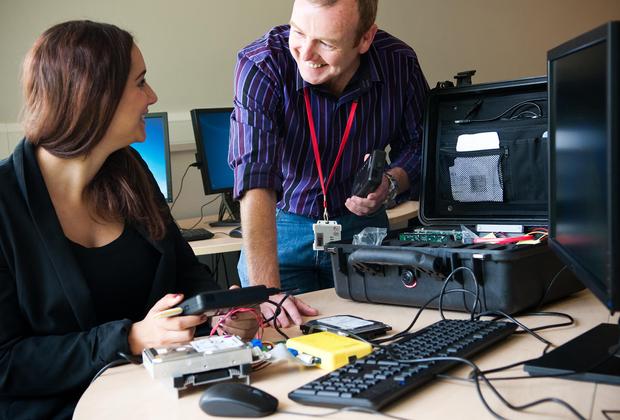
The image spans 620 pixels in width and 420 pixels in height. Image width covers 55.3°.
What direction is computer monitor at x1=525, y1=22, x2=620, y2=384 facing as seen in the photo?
to the viewer's left

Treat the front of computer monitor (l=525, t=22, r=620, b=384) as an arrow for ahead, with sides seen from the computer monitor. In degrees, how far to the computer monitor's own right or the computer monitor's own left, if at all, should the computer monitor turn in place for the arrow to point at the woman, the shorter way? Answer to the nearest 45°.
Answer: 0° — it already faces them

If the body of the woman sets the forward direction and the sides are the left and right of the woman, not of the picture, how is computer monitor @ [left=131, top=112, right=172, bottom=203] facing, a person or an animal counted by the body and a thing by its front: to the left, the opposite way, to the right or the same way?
to the right

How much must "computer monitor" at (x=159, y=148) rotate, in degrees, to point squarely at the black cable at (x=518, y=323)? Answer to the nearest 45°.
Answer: approximately 45° to its left

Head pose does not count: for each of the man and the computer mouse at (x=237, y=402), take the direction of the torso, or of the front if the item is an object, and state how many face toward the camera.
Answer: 1
